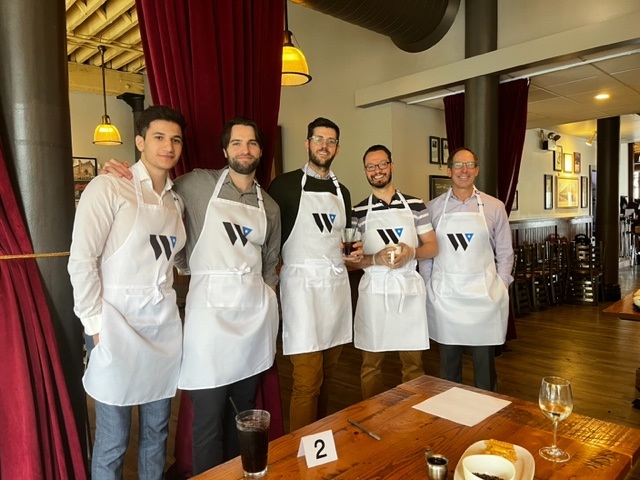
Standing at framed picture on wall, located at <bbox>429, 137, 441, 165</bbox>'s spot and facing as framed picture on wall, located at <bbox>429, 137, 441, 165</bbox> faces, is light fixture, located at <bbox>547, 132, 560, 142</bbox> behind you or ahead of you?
behind

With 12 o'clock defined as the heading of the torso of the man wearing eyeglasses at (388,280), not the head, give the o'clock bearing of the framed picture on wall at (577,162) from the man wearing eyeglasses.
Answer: The framed picture on wall is roughly at 7 o'clock from the man wearing eyeglasses.

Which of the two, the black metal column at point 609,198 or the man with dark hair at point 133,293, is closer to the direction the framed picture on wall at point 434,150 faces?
the man with dark hair

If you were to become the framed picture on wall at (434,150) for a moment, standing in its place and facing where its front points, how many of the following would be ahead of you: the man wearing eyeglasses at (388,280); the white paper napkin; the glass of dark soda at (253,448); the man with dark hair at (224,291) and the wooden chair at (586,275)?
4

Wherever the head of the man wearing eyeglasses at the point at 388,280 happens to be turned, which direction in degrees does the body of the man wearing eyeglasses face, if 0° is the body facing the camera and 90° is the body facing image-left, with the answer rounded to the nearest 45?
approximately 0°

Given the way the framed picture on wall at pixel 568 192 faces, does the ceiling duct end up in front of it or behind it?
in front

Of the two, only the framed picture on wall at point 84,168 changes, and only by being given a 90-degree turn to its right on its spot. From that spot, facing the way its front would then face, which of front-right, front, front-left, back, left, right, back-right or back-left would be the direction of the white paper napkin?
left

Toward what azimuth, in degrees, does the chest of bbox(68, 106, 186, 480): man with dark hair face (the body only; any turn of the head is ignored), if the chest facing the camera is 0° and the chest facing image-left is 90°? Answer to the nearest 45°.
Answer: approximately 315°

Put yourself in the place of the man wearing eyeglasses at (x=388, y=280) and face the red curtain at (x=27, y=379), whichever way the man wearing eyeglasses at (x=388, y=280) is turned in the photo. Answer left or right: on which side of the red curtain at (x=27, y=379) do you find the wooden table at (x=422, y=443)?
left

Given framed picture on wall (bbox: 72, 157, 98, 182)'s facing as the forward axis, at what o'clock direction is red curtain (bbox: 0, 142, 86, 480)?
The red curtain is roughly at 12 o'clock from the framed picture on wall.

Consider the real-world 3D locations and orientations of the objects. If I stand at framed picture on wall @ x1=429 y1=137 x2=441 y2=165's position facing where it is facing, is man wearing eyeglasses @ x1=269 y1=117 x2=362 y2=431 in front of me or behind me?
in front

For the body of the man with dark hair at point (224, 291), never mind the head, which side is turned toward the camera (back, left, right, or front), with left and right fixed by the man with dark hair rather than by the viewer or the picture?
front

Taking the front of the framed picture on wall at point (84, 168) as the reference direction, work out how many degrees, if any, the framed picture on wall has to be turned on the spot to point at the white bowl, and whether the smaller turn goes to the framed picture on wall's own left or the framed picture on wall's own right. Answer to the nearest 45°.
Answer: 0° — it already faces it

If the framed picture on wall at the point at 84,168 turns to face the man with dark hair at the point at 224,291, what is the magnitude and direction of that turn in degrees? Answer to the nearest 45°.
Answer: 0° — it already faces them

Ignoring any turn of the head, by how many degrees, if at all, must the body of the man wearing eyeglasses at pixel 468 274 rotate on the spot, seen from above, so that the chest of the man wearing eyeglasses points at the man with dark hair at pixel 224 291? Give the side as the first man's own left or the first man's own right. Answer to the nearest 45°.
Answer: approximately 45° to the first man's own right
